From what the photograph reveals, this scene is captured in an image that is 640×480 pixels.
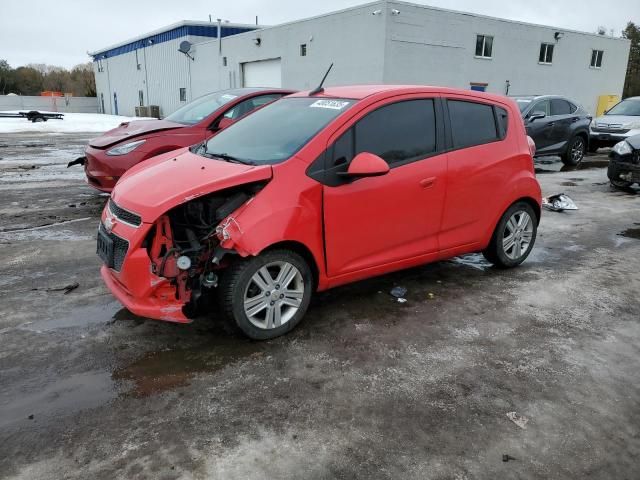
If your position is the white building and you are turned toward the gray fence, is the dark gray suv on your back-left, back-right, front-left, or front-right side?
back-left

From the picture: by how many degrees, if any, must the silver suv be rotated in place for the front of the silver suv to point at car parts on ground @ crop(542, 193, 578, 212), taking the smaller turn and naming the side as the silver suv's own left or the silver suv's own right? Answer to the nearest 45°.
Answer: approximately 45° to the silver suv's own left

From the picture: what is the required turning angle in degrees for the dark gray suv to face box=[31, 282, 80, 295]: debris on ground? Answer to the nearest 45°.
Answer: approximately 45° to its left

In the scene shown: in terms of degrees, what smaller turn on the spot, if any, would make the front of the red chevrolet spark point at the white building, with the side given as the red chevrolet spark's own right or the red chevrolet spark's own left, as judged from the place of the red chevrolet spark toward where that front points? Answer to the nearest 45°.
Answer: approximately 135° to the red chevrolet spark's own right

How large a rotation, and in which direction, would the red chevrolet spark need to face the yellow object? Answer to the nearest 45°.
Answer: approximately 180°

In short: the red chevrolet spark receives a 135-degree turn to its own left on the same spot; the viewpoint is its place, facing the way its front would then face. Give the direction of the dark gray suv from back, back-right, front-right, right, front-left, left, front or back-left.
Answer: front-left

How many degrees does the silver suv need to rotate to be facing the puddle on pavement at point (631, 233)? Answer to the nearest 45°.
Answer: approximately 45° to its left

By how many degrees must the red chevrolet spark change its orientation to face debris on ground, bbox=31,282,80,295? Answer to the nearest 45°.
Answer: approximately 45° to its right

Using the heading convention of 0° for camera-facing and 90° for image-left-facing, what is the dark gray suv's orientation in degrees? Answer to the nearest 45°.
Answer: approximately 45°

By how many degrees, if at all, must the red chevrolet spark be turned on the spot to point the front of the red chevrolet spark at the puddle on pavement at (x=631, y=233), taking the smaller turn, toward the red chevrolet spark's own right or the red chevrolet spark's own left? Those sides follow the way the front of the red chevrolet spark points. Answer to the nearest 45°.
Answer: approximately 180°

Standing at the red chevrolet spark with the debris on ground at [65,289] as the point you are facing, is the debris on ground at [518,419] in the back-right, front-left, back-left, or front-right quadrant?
back-left

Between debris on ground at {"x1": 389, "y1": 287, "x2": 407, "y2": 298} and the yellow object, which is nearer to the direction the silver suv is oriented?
the debris on ground

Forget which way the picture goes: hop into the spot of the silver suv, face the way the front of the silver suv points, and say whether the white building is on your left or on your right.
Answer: on your right
